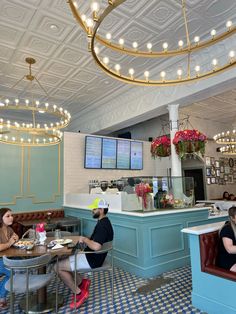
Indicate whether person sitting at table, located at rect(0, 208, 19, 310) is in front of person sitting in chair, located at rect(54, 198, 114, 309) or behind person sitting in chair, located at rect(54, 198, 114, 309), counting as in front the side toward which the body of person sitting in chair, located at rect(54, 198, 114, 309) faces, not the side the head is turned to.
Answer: in front

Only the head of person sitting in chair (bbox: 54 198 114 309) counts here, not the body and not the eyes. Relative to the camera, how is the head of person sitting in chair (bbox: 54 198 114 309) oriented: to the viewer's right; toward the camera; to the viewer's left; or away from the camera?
to the viewer's left

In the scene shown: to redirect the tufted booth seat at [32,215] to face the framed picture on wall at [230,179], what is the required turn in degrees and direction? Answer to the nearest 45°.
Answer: approximately 90° to its left

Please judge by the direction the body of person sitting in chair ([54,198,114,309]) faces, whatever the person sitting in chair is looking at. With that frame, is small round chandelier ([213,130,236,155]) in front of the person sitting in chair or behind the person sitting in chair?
behind

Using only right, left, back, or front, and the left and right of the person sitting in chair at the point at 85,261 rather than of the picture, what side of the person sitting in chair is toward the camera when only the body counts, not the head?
left

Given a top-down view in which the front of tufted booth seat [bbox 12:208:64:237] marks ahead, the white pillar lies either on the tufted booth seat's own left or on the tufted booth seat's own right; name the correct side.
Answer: on the tufted booth seat's own left

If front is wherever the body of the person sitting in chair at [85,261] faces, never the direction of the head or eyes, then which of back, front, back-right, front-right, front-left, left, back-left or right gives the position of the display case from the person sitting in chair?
back-right

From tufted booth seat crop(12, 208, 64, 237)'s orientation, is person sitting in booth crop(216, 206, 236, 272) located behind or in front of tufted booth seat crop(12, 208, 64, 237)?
in front

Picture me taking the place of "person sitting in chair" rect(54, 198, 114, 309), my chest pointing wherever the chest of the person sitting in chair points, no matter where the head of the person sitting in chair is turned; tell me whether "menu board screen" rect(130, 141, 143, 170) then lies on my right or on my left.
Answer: on my right

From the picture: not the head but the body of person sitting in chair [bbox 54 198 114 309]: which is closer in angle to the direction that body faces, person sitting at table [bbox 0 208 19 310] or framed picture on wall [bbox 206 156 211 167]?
the person sitting at table

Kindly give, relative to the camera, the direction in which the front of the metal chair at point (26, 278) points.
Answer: facing away from the viewer and to the right of the viewer

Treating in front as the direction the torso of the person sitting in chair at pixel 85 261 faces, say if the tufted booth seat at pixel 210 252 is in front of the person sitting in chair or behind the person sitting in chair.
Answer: behind
